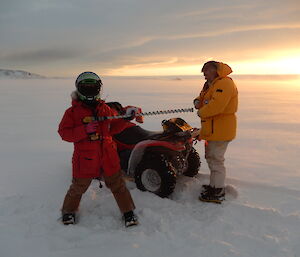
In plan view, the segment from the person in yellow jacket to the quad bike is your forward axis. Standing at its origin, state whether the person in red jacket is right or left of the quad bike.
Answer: left

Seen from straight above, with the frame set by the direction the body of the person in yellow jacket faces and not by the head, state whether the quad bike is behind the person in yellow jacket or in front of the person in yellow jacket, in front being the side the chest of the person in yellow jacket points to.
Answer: in front

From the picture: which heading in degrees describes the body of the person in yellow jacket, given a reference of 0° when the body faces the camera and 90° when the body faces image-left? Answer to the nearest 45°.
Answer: approximately 90°

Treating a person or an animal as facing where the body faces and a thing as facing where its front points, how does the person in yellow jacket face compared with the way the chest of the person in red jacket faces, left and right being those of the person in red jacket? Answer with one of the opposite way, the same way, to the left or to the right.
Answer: to the right

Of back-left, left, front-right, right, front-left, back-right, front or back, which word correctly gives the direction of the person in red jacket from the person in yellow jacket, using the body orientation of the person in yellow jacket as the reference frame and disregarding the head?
front-left

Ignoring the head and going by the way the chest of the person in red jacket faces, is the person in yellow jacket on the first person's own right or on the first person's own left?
on the first person's own left

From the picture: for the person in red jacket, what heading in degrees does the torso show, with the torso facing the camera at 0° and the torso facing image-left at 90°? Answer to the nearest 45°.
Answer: approximately 0°

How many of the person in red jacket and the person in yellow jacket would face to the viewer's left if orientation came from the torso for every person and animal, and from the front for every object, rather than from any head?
1

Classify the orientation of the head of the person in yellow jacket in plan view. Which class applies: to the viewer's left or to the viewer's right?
to the viewer's left
